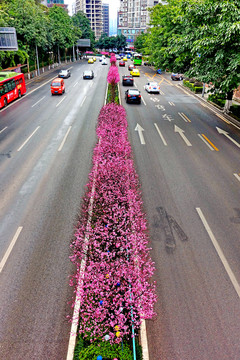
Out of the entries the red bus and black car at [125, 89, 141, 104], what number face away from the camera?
1

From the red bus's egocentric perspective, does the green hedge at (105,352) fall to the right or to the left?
on its left

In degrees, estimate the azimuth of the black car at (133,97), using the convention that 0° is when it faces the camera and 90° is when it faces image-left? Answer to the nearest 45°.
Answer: approximately 180°

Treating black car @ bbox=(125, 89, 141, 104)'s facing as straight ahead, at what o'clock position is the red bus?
The red bus is roughly at 9 o'clock from the black car.

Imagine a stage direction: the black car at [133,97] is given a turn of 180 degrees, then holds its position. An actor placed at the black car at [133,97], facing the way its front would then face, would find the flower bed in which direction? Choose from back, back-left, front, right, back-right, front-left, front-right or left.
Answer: front

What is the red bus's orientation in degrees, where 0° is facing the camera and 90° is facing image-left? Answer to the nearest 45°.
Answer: approximately 45°

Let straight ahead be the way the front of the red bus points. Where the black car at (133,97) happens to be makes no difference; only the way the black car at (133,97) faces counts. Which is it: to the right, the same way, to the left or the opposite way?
the opposite way

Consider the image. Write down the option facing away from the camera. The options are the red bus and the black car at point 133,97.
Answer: the black car

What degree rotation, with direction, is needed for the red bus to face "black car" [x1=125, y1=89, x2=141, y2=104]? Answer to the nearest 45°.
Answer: approximately 90° to its left

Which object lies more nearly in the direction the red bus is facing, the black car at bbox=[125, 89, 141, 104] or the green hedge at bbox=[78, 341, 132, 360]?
the green hedge
